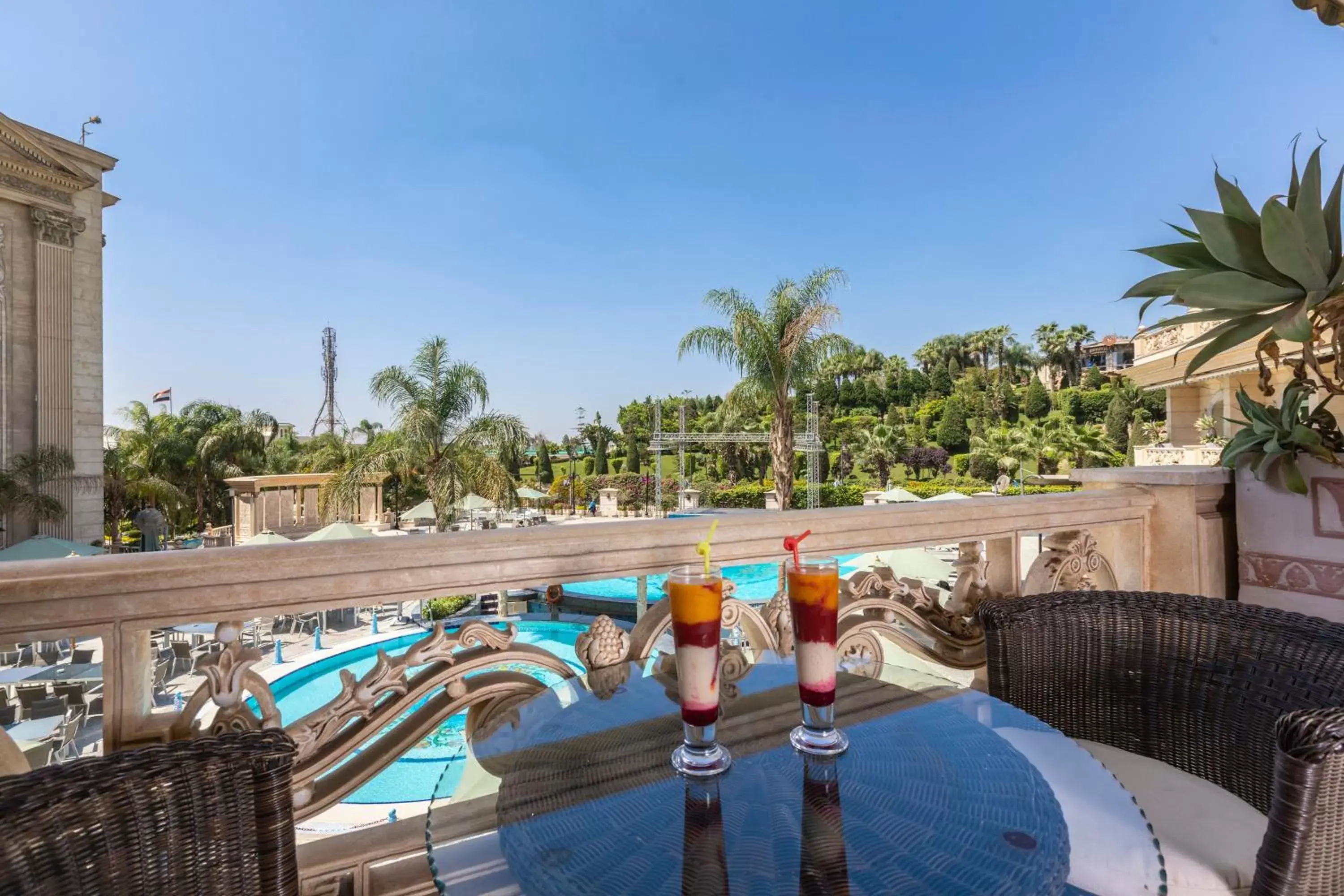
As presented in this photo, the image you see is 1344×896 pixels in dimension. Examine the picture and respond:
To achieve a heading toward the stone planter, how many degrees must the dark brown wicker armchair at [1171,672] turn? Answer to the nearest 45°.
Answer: approximately 135° to its right

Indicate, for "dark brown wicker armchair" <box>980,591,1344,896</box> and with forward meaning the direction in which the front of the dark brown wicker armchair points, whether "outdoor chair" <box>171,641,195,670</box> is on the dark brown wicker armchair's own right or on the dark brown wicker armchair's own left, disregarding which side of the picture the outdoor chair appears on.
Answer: on the dark brown wicker armchair's own right

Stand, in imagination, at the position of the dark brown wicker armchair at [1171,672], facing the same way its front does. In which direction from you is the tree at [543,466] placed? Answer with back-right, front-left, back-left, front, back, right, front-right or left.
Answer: right

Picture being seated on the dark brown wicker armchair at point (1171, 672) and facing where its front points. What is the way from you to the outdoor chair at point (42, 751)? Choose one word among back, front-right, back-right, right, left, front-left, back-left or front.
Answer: front-right

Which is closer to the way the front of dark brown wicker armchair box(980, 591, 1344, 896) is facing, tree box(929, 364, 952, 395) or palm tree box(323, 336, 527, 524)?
the palm tree

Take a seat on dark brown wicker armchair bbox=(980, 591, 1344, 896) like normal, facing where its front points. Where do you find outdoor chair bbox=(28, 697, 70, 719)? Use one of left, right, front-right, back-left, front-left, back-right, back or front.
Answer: front-right

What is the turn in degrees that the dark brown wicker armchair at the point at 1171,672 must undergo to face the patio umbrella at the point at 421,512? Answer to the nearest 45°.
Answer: approximately 90° to its right

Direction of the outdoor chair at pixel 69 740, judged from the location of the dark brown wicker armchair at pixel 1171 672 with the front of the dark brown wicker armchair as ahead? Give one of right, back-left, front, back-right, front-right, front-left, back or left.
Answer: front-right

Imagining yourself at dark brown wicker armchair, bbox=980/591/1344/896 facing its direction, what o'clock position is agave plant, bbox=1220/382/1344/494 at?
The agave plant is roughly at 5 o'clock from the dark brown wicker armchair.

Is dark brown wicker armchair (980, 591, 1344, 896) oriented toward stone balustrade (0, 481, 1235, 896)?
no

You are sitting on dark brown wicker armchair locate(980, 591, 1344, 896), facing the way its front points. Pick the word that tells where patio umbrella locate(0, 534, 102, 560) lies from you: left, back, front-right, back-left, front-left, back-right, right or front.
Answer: front-right

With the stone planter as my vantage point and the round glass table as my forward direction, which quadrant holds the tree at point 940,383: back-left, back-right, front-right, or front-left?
back-right

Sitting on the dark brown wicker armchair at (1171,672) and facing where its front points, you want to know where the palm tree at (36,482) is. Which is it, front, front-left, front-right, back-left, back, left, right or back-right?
front-right

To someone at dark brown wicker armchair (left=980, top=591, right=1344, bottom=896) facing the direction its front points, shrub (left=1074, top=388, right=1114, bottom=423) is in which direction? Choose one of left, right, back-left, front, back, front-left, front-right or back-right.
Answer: back-right

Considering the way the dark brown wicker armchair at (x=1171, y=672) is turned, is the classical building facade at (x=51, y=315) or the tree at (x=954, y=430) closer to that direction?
the classical building facade

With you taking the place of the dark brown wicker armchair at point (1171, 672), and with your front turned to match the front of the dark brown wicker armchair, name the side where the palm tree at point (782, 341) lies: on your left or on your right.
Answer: on your right

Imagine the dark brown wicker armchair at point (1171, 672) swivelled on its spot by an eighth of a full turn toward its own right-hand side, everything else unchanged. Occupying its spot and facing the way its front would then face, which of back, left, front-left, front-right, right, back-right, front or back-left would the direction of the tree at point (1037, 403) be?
right

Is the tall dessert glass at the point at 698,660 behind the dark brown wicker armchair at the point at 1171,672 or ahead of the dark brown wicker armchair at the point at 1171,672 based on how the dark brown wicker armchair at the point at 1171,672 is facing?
ahead
